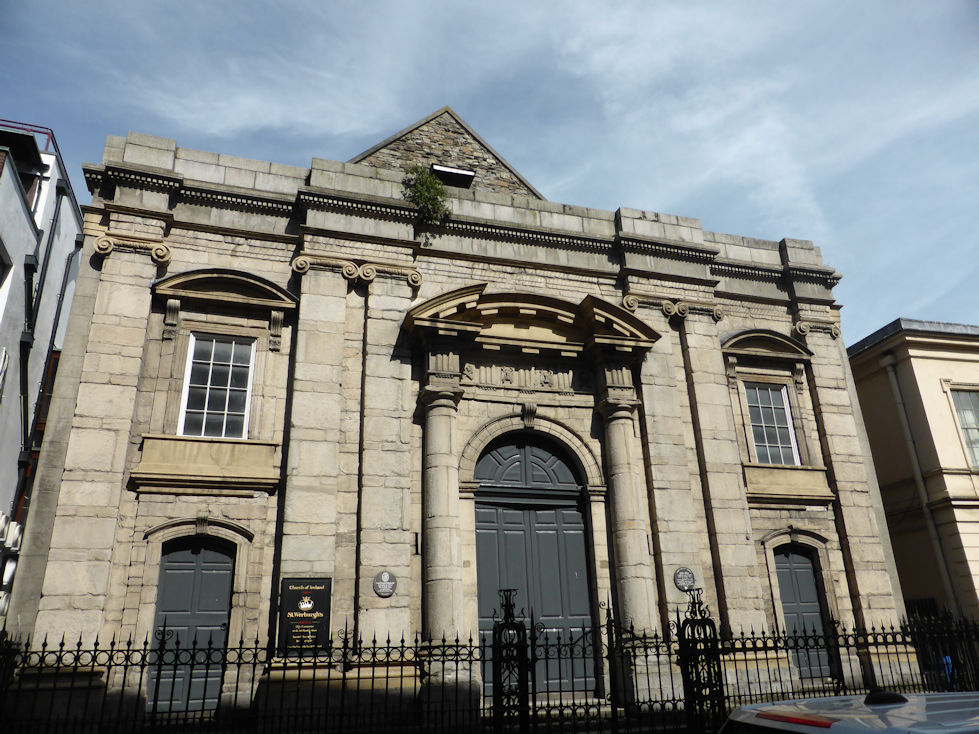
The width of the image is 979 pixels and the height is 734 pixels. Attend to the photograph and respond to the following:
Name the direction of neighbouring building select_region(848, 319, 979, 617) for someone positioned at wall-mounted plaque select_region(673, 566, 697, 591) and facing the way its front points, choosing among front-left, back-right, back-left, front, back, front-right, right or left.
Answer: back-left

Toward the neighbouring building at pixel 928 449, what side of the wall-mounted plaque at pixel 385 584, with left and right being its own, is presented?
left

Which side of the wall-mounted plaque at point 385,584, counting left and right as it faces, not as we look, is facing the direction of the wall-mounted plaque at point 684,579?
left

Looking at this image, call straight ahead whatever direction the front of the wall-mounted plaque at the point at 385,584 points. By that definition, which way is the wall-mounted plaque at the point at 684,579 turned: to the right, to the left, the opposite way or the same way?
the same way

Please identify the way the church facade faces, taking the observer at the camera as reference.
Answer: facing the viewer

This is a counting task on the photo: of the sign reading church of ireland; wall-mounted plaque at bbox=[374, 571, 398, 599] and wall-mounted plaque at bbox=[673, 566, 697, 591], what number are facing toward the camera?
3

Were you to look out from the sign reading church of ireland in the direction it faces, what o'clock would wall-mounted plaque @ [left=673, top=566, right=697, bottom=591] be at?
The wall-mounted plaque is roughly at 9 o'clock from the sign reading church of ireland.

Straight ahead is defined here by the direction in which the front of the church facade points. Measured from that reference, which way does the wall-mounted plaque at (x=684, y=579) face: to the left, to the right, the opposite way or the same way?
the same way

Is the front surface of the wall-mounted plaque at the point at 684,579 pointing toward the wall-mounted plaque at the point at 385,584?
no

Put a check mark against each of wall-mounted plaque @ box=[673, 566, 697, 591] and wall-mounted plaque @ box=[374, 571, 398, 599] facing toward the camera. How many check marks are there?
2

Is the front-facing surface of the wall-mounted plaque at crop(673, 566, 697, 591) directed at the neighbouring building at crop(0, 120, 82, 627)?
no

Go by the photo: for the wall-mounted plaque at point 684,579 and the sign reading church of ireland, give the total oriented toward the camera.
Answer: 2

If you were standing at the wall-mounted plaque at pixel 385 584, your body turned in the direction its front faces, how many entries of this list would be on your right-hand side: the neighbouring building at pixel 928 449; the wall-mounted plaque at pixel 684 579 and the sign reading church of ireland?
1

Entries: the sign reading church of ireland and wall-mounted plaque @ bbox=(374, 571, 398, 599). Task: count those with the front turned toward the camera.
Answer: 2

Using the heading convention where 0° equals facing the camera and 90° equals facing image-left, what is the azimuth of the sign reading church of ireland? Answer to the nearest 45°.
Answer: approximately 0°

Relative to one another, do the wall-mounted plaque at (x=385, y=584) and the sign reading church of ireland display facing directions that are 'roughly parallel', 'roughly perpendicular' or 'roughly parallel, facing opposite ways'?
roughly parallel
